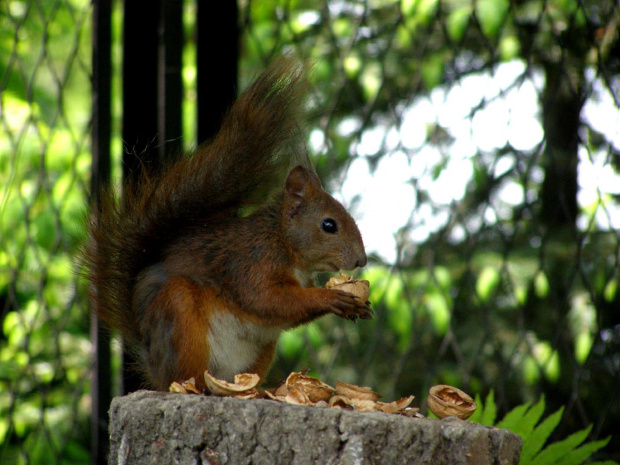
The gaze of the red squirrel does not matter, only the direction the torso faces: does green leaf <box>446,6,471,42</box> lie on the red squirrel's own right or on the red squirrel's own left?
on the red squirrel's own left

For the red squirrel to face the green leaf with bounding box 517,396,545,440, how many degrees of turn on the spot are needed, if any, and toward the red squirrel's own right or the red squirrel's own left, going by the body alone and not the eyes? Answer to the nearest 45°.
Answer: approximately 45° to the red squirrel's own left

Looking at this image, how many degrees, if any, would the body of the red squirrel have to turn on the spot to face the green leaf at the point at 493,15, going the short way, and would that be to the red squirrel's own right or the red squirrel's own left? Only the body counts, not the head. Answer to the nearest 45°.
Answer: approximately 45° to the red squirrel's own left

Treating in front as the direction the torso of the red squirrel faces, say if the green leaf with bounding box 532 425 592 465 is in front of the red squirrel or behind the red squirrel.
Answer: in front

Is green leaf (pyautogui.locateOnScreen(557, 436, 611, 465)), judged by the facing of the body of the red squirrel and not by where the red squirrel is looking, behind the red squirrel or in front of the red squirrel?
in front

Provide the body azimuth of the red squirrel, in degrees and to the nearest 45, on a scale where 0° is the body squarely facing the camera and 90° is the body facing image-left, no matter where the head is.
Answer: approximately 270°
